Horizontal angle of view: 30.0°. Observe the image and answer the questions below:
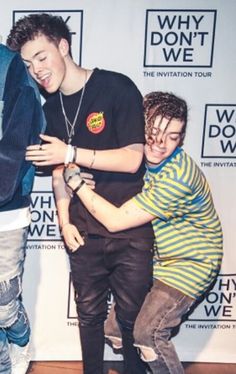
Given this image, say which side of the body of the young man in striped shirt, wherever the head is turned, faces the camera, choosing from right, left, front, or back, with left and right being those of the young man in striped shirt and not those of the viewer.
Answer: left

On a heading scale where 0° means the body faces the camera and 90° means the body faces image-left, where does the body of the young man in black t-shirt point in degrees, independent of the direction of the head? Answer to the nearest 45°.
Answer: approximately 45°
